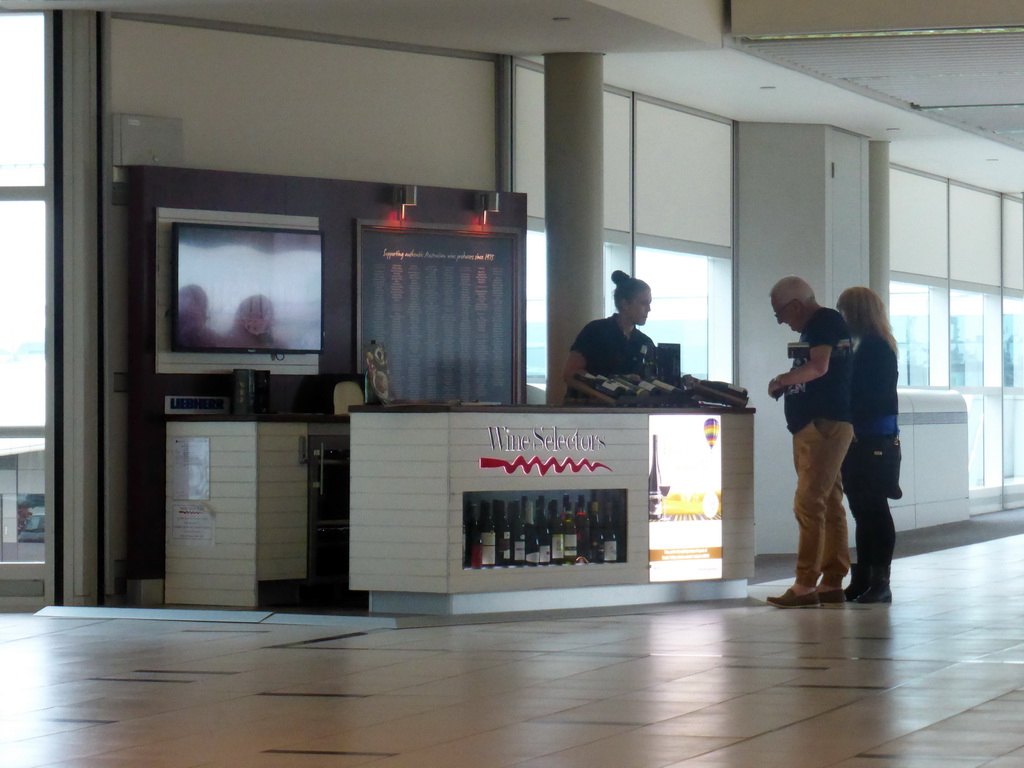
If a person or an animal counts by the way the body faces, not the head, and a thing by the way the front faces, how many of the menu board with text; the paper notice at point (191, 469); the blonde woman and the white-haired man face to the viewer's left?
2

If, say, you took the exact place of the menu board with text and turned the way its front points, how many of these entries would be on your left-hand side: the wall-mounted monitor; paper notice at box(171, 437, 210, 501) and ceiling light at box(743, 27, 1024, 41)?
1

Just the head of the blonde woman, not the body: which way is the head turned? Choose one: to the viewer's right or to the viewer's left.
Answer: to the viewer's left

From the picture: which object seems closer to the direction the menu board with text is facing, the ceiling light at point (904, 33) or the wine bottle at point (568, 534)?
the wine bottle

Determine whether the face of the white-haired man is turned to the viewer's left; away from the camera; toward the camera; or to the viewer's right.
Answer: to the viewer's left

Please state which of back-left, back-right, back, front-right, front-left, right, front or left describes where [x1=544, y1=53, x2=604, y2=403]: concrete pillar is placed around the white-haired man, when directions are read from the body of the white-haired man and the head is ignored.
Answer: front-right

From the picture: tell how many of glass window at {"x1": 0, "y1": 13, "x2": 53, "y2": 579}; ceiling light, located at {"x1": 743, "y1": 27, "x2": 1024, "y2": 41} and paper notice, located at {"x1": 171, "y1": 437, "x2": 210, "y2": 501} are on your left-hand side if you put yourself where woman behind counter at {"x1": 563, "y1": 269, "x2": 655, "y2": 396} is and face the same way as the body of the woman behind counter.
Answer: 1

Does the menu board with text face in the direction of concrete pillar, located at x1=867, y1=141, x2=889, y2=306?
no

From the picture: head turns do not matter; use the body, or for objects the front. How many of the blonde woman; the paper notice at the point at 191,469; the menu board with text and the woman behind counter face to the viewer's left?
1

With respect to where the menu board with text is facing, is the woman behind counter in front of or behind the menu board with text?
in front

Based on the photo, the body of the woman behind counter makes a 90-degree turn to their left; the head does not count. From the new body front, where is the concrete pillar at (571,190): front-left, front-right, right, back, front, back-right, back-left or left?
front-left

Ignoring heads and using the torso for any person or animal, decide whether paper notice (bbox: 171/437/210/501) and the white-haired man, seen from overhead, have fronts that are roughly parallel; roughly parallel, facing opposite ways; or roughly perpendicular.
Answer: roughly perpendicular

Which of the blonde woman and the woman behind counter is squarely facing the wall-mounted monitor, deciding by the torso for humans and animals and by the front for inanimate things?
the blonde woman

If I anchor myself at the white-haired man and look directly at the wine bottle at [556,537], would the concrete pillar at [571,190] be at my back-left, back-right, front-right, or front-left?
front-right

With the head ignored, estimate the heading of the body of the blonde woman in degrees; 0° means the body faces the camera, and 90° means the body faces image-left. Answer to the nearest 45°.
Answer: approximately 90°

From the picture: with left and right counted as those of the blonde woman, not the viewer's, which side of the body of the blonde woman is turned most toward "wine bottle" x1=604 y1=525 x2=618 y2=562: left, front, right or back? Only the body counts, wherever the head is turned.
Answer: front

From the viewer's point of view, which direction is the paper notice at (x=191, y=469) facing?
toward the camera

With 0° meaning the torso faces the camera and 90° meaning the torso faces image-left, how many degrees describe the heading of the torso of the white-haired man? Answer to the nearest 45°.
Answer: approximately 90°
